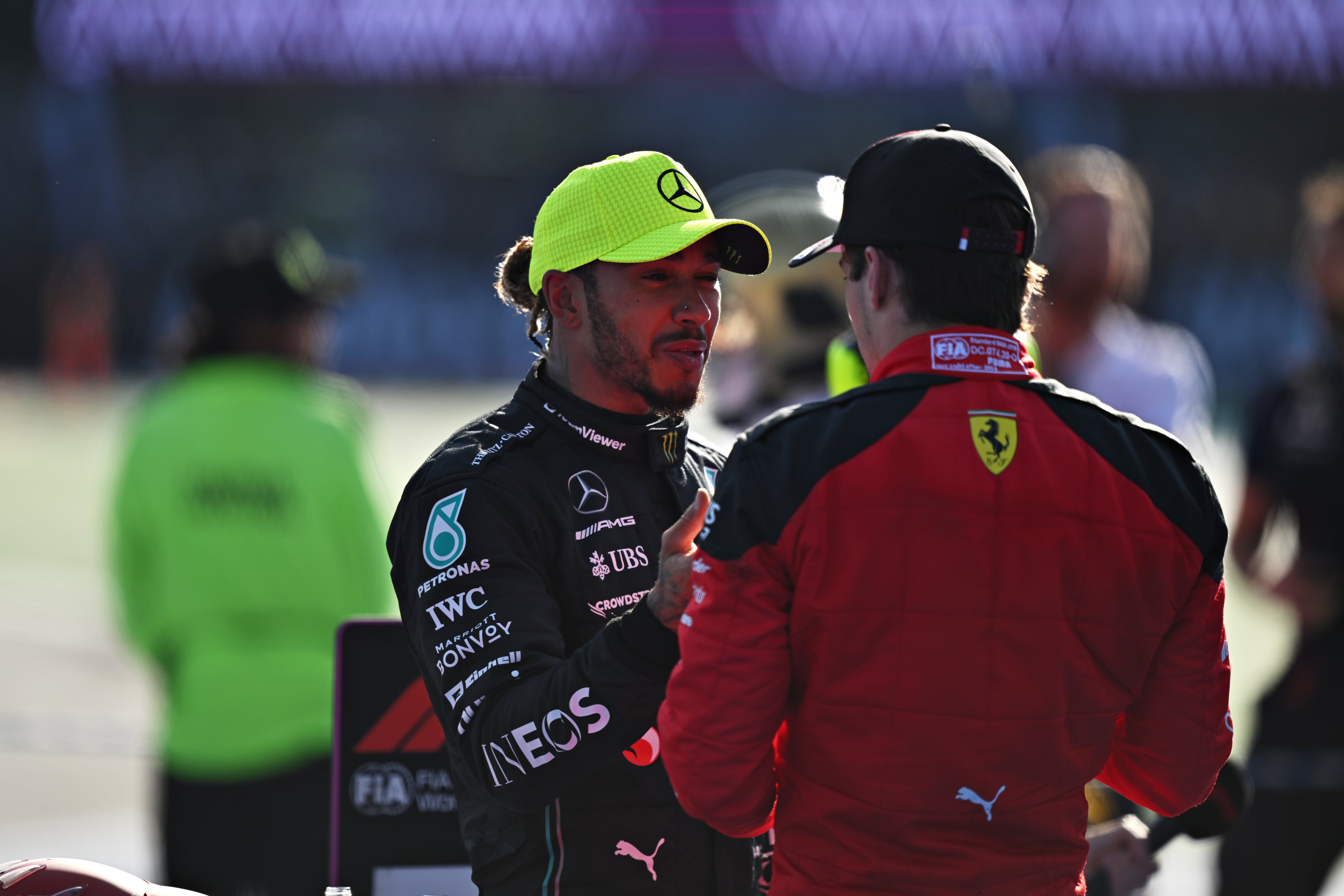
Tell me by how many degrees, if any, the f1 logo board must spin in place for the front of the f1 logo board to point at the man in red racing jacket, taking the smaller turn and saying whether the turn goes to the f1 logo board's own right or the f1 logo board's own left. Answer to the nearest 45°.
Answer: approximately 45° to the f1 logo board's own left

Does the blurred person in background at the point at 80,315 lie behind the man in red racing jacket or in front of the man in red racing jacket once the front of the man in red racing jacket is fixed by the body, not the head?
in front

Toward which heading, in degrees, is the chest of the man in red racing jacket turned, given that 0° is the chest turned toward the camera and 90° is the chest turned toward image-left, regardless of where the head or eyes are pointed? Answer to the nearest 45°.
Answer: approximately 180°

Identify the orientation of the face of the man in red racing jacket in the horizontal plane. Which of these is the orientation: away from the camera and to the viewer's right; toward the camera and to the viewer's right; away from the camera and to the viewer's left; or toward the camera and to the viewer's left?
away from the camera and to the viewer's left

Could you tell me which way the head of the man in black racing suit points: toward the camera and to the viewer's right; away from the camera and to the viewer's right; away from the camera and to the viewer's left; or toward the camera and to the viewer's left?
toward the camera and to the viewer's right

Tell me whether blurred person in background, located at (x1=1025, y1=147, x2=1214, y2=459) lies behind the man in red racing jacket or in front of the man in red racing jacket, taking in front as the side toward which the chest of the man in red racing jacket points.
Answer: in front

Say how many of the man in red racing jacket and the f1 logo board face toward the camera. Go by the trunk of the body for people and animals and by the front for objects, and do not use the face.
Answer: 1
